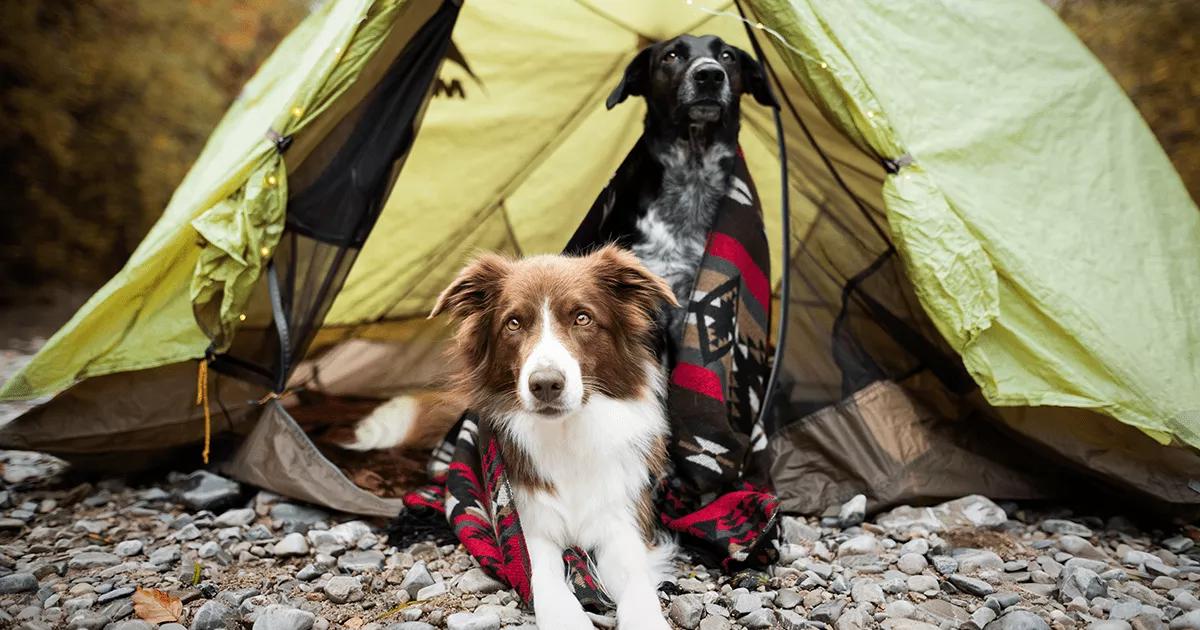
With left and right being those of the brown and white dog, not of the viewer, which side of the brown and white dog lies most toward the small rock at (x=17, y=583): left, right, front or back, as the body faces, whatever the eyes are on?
right

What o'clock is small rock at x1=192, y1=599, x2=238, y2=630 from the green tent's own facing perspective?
The small rock is roughly at 2 o'clock from the green tent.

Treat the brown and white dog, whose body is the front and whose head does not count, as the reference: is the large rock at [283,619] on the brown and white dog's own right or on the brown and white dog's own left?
on the brown and white dog's own right

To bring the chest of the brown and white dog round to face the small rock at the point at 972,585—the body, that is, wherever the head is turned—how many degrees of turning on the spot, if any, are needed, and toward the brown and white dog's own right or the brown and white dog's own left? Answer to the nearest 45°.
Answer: approximately 90° to the brown and white dog's own left

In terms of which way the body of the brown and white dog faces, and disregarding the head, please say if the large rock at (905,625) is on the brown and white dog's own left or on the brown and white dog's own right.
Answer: on the brown and white dog's own left

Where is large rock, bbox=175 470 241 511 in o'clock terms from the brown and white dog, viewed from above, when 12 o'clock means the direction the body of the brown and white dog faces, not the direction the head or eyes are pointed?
The large rock is roughly at 4 o'clock from the brown and white dog.

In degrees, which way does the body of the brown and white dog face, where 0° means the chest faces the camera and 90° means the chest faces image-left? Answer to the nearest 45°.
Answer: approximately 0°
